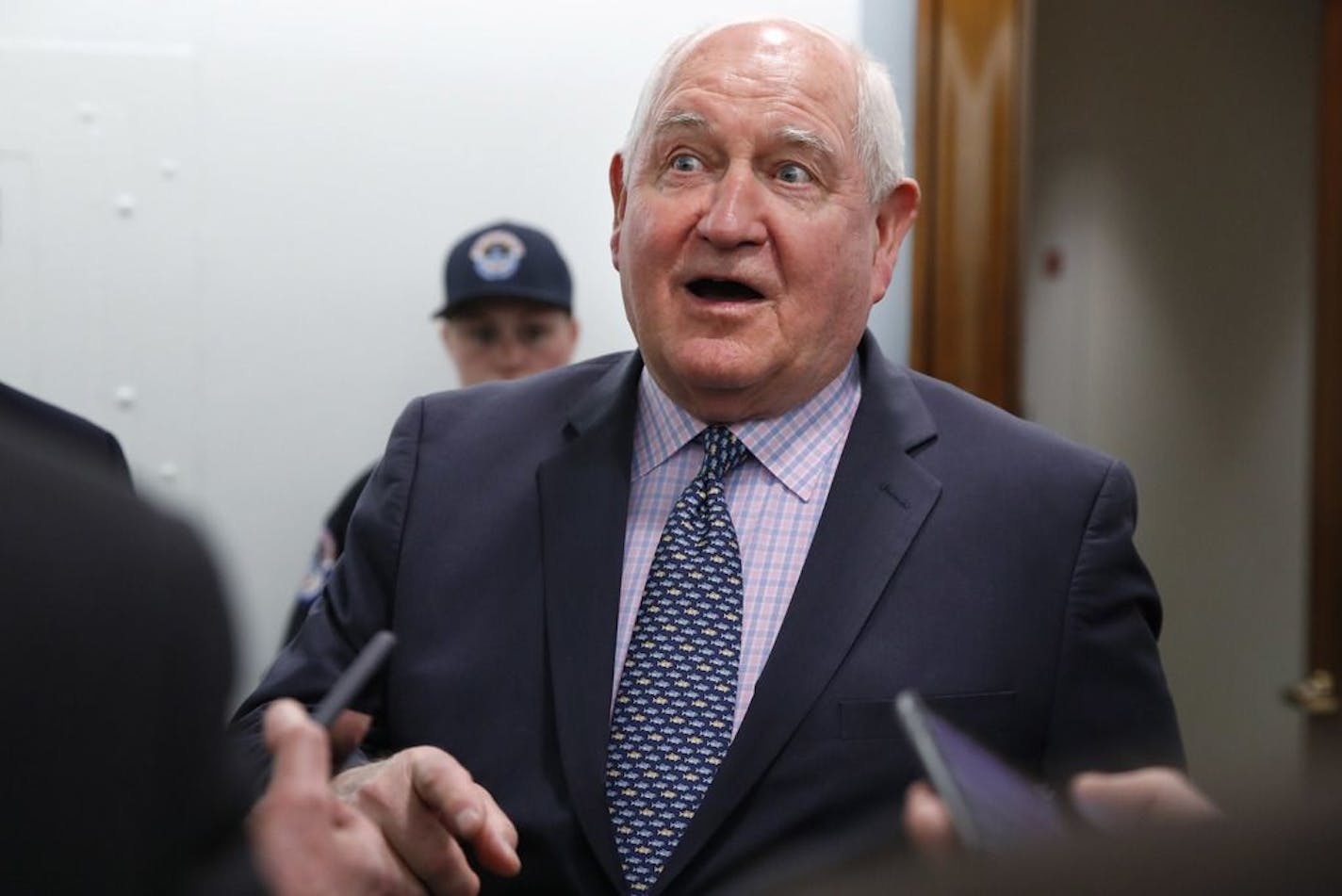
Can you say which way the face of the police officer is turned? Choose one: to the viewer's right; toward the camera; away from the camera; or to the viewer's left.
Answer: toward the camera

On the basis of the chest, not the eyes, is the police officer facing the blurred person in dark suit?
yes

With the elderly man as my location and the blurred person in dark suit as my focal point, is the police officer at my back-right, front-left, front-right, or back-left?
back-right

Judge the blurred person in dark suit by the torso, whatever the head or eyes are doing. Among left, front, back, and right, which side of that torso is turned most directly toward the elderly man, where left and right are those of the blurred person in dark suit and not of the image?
front

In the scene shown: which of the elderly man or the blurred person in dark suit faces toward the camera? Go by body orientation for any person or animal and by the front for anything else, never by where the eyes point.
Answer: the elderly man

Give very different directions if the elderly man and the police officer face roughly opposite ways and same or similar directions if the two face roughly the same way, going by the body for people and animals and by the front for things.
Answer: same or similar directions

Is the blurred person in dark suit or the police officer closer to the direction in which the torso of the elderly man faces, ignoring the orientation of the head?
the blurred person in dark suit

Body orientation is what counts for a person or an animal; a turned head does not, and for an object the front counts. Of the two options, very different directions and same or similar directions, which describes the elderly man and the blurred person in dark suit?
very different directions

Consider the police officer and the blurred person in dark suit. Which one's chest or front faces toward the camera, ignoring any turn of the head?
the police officer

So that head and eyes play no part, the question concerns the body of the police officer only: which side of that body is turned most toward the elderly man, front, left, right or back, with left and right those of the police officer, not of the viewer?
front

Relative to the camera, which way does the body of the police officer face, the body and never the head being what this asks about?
toward the camera

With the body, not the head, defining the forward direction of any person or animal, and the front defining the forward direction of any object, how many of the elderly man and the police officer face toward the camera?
2

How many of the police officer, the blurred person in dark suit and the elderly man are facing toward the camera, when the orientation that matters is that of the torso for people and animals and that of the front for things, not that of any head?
2

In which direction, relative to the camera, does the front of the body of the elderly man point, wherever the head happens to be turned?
toward the camera

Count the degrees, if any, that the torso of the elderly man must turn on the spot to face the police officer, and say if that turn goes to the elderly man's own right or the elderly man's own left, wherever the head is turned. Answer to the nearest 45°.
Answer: approximately 180°
